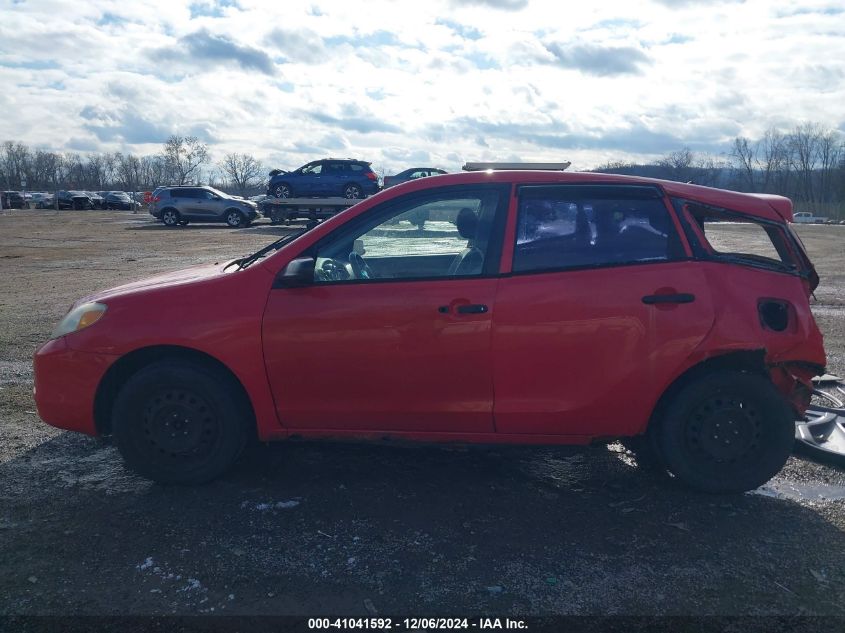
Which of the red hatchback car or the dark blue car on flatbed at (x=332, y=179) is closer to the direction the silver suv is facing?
the dark blue car on flatbed

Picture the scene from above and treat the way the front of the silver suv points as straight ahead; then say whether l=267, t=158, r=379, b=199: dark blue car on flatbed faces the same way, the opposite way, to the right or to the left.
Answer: the opposite way

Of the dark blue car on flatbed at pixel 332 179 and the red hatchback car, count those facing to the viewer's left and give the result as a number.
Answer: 2

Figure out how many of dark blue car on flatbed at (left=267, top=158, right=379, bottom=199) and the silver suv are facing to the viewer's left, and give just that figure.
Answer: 1

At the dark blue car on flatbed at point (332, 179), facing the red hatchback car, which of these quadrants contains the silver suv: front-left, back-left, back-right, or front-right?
back-right

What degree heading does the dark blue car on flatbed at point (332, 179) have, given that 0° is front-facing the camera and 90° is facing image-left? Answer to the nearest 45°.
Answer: approximately 90°

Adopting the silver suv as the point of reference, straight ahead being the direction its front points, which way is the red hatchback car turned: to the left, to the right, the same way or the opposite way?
the opposite way

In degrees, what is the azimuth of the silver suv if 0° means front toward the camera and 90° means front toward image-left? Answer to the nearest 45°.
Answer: approximately 270°

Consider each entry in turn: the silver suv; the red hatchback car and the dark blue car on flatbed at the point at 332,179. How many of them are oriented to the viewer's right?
1

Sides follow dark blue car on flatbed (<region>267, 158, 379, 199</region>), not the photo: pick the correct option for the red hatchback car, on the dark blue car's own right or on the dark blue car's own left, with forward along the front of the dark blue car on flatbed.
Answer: on the dark blue car's own left

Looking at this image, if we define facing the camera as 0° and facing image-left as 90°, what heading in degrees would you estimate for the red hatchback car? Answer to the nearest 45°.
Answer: approximately 90°

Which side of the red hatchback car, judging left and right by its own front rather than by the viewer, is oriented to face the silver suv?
right

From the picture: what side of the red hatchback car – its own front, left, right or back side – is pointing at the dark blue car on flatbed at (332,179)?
right
